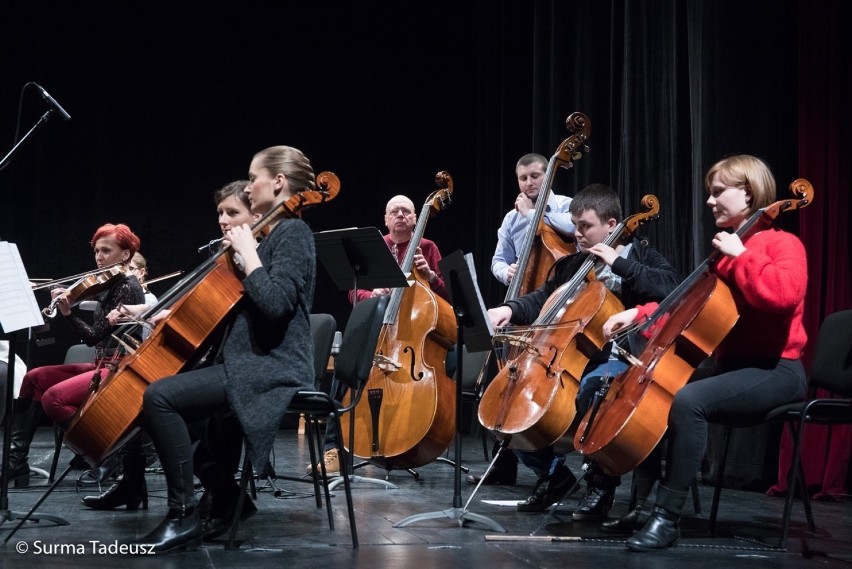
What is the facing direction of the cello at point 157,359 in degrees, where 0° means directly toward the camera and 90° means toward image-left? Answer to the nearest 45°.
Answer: approximately 90°

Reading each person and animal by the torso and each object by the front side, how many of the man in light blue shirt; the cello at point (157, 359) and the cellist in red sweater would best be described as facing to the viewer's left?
2

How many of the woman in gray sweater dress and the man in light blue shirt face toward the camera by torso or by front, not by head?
1

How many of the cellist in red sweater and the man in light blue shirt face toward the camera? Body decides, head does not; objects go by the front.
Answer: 1

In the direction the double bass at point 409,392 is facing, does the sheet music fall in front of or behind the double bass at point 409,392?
in front

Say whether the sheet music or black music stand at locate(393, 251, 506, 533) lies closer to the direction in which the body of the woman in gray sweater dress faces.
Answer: the sheet music

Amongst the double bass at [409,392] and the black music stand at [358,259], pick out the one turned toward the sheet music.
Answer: the double bass

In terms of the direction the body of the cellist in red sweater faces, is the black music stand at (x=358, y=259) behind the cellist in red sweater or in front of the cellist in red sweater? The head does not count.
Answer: in front

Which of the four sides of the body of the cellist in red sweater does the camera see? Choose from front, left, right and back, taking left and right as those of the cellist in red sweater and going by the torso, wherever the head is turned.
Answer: left

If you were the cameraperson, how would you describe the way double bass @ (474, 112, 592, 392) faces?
facing the viewer and to the left of the viewer

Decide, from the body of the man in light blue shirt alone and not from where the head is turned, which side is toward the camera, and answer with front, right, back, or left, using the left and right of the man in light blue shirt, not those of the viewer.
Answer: front

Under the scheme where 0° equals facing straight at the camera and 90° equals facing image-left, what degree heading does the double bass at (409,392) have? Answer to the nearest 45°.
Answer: approximately 45°

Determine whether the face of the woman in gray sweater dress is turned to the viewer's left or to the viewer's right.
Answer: to the viewer's left

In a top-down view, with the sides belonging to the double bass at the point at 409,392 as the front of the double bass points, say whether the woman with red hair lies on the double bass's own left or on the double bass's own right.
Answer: on the double bass's own right

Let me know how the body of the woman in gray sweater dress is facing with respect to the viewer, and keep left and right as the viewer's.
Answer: facing to the left of the viewer

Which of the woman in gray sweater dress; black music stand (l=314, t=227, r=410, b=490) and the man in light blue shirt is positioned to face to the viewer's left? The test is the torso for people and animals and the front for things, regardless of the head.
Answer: the woman in gray sweater dress
